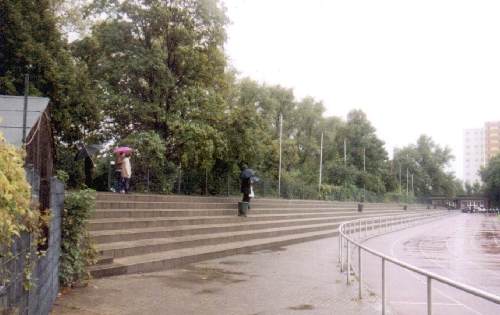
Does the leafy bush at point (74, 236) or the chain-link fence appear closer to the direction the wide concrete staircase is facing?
the leafy bush

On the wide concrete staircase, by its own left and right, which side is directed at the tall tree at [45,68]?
back

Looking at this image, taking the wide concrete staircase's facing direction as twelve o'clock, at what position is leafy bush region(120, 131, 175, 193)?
The leafy bush is roughly at 7 o'clock from the wide concrete staircase.

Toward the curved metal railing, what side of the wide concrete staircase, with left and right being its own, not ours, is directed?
front

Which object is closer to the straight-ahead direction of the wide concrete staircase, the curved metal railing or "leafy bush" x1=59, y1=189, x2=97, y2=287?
the curved metal railing

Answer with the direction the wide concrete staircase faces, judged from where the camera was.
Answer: facing the viewer and to the right of the viewer
